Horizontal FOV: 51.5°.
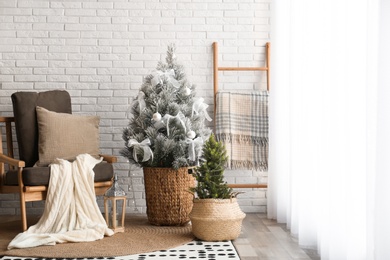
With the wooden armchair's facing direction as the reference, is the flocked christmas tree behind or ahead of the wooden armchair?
ahead

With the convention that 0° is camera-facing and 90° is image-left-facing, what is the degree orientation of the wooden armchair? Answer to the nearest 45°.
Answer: approximately 315°

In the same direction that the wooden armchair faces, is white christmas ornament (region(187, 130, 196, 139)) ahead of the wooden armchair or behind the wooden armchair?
ahead

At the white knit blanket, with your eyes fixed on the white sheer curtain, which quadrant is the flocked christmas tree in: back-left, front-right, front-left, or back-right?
front-left

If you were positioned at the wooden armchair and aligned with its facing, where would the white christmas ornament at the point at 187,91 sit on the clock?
The white christmas ornament is roughly at 11 o'clock from the wooden armchair.

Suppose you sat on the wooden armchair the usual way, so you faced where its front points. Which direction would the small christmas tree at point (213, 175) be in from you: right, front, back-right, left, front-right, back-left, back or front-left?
front

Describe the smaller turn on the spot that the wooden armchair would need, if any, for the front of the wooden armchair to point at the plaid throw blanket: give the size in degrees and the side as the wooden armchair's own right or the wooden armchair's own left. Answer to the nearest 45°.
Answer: approximately 45° to the wooden armchair's own left

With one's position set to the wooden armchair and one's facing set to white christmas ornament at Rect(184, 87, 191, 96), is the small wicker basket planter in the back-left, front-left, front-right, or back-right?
front-right

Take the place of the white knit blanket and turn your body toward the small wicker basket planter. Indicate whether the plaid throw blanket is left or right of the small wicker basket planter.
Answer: left

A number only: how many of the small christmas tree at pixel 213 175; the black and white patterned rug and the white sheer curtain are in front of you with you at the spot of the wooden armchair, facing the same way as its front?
3
